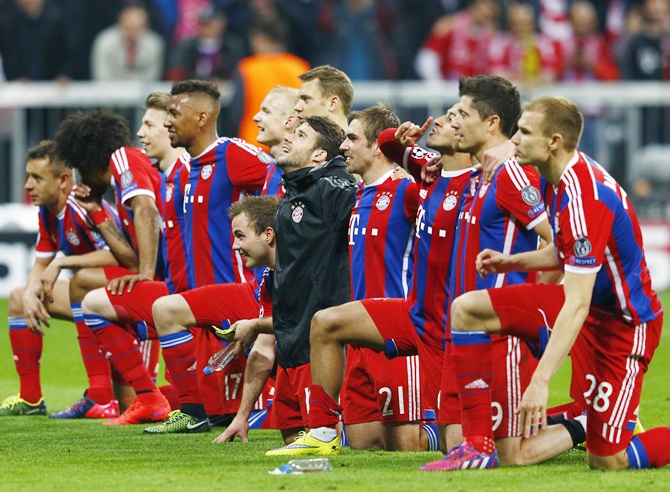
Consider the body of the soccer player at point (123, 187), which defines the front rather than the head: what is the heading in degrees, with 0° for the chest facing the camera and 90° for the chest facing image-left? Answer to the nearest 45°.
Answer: approximately 45°

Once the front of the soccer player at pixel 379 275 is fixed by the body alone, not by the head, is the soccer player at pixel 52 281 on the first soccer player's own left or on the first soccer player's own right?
on the first soccer player's own right

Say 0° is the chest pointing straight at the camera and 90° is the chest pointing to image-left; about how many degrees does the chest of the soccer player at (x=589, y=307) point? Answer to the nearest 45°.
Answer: approximately 90°

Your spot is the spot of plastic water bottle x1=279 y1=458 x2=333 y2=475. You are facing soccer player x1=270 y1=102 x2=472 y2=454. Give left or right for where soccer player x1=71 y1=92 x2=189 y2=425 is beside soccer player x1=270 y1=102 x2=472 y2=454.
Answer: left

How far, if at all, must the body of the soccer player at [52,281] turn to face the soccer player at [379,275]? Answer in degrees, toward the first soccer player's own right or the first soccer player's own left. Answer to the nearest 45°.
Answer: approximately 90° to the first soccer player's own left

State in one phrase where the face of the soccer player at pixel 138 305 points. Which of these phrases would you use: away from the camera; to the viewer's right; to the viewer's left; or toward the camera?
to the viewer's left

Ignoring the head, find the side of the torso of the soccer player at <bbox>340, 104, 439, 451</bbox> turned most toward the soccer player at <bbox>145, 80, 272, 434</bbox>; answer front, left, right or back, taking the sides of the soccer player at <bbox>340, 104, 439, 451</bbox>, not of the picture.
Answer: right

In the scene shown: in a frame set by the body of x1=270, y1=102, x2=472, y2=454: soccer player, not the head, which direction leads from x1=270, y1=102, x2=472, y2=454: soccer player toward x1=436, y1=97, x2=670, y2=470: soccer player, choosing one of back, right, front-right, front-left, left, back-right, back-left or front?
left

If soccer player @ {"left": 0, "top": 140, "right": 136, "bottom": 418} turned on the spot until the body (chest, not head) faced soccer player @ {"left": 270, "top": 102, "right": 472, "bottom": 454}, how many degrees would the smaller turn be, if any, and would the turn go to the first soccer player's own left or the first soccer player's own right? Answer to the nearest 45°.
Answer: approximately 90° to the first soccer player's own left

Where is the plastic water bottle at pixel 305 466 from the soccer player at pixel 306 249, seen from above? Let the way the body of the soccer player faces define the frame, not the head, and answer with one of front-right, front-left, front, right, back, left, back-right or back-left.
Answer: front-left

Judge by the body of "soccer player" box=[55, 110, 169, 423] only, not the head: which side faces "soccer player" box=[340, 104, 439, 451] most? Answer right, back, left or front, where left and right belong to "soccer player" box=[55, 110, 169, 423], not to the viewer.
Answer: left
